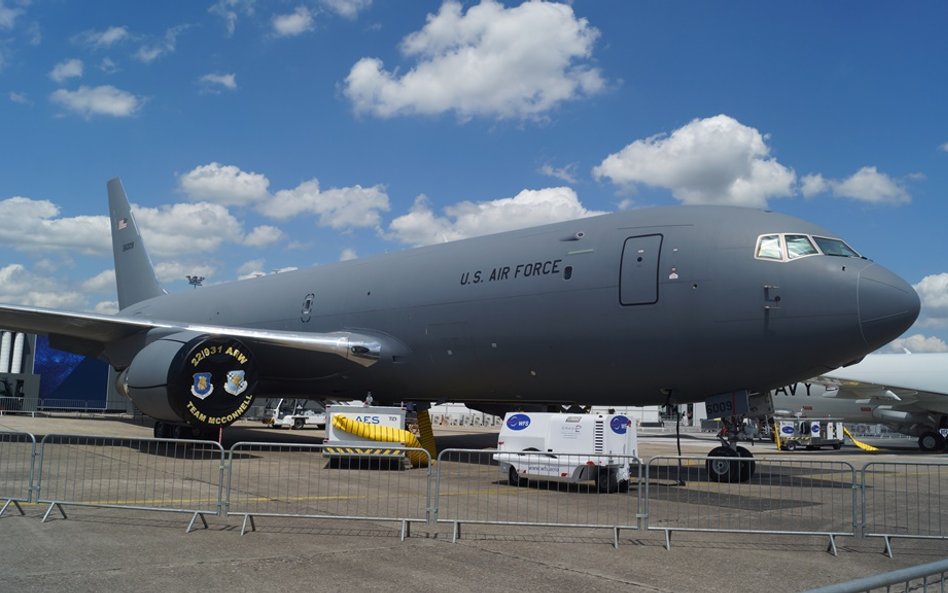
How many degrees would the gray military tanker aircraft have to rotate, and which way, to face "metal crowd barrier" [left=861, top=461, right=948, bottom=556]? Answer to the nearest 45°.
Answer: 0° — it already faces it

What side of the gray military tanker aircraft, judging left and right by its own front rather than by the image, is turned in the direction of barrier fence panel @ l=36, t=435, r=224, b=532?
right

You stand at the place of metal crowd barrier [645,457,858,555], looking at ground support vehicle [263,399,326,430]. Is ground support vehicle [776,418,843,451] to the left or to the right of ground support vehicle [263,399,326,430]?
right

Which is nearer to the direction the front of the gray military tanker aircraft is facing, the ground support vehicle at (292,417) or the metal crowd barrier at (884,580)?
the metal crowd barrier

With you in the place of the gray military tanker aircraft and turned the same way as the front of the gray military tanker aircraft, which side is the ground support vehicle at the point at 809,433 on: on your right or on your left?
on your left

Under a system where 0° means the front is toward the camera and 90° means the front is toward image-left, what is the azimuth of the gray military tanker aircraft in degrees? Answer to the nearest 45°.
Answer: approximately 315°

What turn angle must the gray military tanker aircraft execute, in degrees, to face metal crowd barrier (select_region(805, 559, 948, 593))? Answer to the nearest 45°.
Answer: approximately 45° to its right
